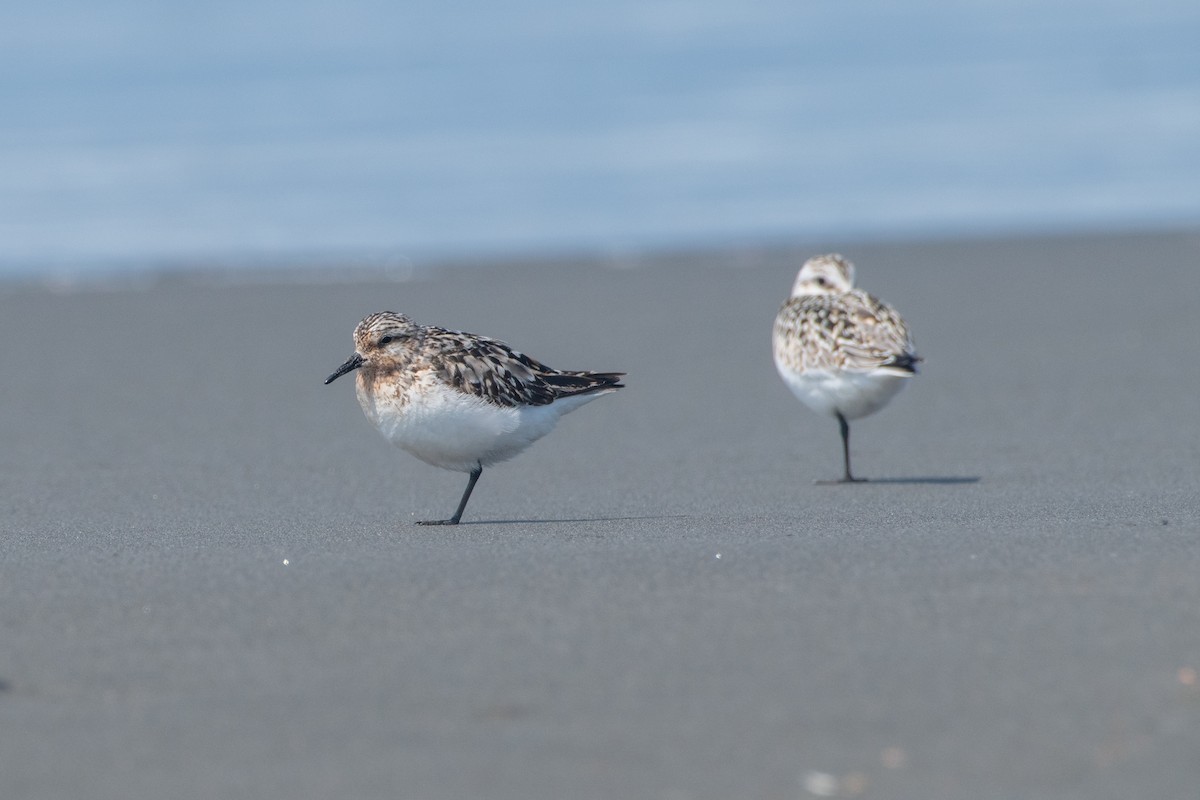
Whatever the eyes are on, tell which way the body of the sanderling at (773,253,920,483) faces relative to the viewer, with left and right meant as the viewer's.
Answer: facing away from the viewer and to the left of the viewer

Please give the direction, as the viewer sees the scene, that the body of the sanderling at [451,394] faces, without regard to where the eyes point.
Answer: to the viewer's left

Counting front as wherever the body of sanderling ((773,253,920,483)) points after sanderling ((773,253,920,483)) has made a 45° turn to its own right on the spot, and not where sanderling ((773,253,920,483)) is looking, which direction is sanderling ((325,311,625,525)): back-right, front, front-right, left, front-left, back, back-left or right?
back-left
